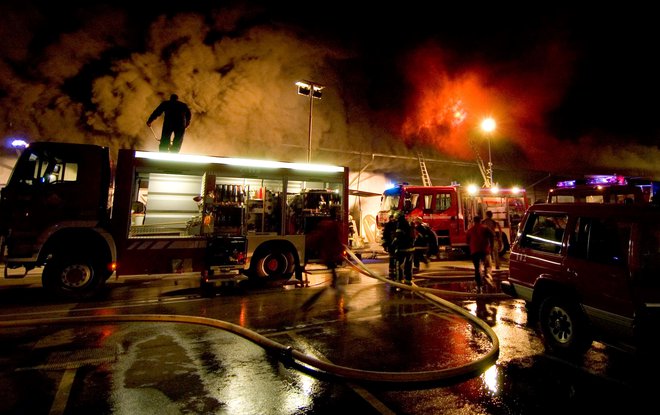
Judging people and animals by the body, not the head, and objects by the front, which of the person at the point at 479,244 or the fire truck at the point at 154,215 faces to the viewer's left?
the fire truck

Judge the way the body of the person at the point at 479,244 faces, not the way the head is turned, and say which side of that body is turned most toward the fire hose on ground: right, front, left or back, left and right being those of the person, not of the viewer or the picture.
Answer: back

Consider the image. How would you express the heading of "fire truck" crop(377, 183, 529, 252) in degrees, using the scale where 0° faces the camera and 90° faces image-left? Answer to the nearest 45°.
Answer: approximately 45°

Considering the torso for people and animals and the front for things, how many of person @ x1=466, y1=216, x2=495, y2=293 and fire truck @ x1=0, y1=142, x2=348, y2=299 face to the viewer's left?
1

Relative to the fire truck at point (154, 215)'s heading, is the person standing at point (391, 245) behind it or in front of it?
behind

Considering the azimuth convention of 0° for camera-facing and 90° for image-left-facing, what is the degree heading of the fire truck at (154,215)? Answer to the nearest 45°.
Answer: approximately 90°

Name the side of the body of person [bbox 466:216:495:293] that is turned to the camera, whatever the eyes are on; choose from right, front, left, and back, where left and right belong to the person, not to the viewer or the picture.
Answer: back

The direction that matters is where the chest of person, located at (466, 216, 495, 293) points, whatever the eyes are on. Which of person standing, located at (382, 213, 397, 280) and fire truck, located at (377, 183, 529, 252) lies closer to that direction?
the fire truck

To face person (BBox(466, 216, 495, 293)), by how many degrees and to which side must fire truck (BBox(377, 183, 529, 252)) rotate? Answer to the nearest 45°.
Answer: approximately 45° to its left

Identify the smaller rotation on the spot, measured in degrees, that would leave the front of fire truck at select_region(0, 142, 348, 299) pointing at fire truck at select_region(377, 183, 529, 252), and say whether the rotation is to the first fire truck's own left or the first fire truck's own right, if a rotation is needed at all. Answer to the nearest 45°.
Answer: approximately 180°

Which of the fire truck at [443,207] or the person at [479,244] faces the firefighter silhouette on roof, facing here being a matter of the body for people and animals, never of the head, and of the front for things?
the fire truck

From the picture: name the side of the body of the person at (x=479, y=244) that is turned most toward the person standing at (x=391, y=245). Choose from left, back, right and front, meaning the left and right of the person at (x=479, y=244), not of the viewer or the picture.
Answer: left

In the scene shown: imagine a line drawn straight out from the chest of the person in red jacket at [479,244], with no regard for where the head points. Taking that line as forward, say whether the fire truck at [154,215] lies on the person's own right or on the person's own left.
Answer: on the person's own left
